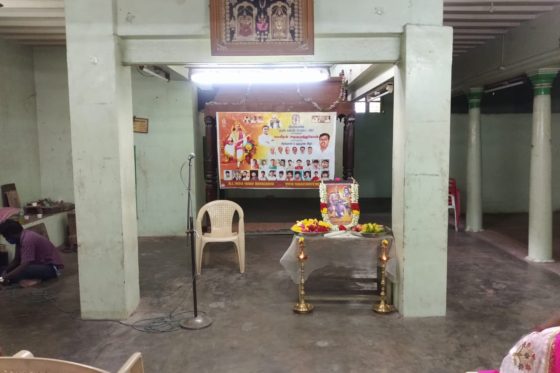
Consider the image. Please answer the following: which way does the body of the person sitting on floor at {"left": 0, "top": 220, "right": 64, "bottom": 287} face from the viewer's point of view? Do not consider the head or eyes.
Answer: to the viewer's left

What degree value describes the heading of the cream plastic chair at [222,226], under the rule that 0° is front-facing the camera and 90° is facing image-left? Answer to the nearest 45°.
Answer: approximately 0°

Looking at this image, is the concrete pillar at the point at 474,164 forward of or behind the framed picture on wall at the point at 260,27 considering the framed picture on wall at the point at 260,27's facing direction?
behind

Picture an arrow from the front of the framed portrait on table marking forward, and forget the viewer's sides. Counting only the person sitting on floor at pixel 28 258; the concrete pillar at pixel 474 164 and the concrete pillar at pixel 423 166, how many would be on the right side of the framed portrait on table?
1

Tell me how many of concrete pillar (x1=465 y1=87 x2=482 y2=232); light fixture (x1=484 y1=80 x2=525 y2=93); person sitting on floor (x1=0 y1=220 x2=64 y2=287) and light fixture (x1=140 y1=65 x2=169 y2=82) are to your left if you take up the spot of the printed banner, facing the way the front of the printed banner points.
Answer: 2

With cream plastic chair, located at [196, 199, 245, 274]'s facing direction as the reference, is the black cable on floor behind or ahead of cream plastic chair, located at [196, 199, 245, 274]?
ahead

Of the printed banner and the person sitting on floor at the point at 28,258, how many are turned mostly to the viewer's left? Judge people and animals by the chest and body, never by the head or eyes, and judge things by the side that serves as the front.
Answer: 1

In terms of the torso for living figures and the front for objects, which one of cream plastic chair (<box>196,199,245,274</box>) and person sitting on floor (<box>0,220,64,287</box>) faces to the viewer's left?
the person sitting on floor

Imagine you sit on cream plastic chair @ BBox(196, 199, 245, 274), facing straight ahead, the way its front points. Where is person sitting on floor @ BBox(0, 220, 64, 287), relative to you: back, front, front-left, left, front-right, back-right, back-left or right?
right

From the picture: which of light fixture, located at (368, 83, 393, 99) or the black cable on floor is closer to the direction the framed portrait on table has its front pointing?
the black cable on floor

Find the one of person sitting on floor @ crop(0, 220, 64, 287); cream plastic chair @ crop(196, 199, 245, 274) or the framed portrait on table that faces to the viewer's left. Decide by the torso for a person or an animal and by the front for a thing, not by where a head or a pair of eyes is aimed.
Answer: the person sitting on floor
